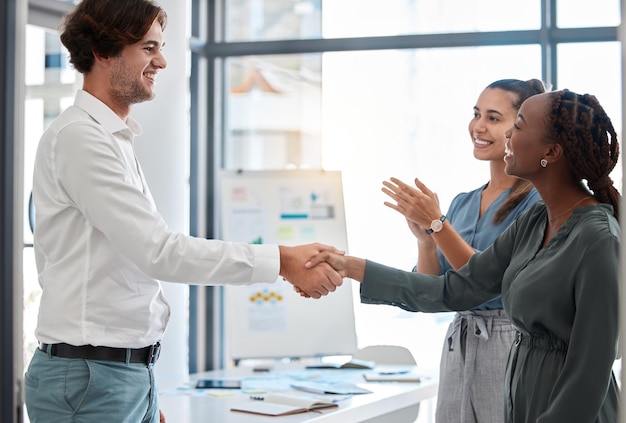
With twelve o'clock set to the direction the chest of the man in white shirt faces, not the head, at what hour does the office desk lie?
The office desk is roughly at 10 o'clock from the man in white shirt.

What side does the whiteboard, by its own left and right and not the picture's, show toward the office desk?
front

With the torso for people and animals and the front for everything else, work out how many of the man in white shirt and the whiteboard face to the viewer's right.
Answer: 1

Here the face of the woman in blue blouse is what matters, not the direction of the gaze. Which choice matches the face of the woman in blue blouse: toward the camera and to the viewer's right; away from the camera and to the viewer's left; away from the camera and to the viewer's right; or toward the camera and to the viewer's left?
toward the camera and to the viewer's left

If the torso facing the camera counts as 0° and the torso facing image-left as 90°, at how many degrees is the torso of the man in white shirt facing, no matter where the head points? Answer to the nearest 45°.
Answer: approximately 270°

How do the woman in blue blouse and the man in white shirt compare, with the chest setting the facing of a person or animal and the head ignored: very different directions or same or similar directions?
very different directions

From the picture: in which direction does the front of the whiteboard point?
toward the camera

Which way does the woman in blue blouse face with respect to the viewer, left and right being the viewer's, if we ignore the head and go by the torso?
facing the viewer and to the left of the viewer

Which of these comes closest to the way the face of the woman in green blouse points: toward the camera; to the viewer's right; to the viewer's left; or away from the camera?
to the viewer's left

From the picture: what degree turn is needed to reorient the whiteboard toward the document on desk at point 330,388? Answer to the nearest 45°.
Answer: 0° — it already faces it

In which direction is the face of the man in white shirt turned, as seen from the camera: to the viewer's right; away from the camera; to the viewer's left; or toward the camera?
to the viewer's right

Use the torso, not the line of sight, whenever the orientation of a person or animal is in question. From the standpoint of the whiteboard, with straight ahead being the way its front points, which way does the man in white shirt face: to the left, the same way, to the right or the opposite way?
to the left

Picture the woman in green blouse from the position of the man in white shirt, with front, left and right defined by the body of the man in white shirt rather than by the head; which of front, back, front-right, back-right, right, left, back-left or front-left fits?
front
